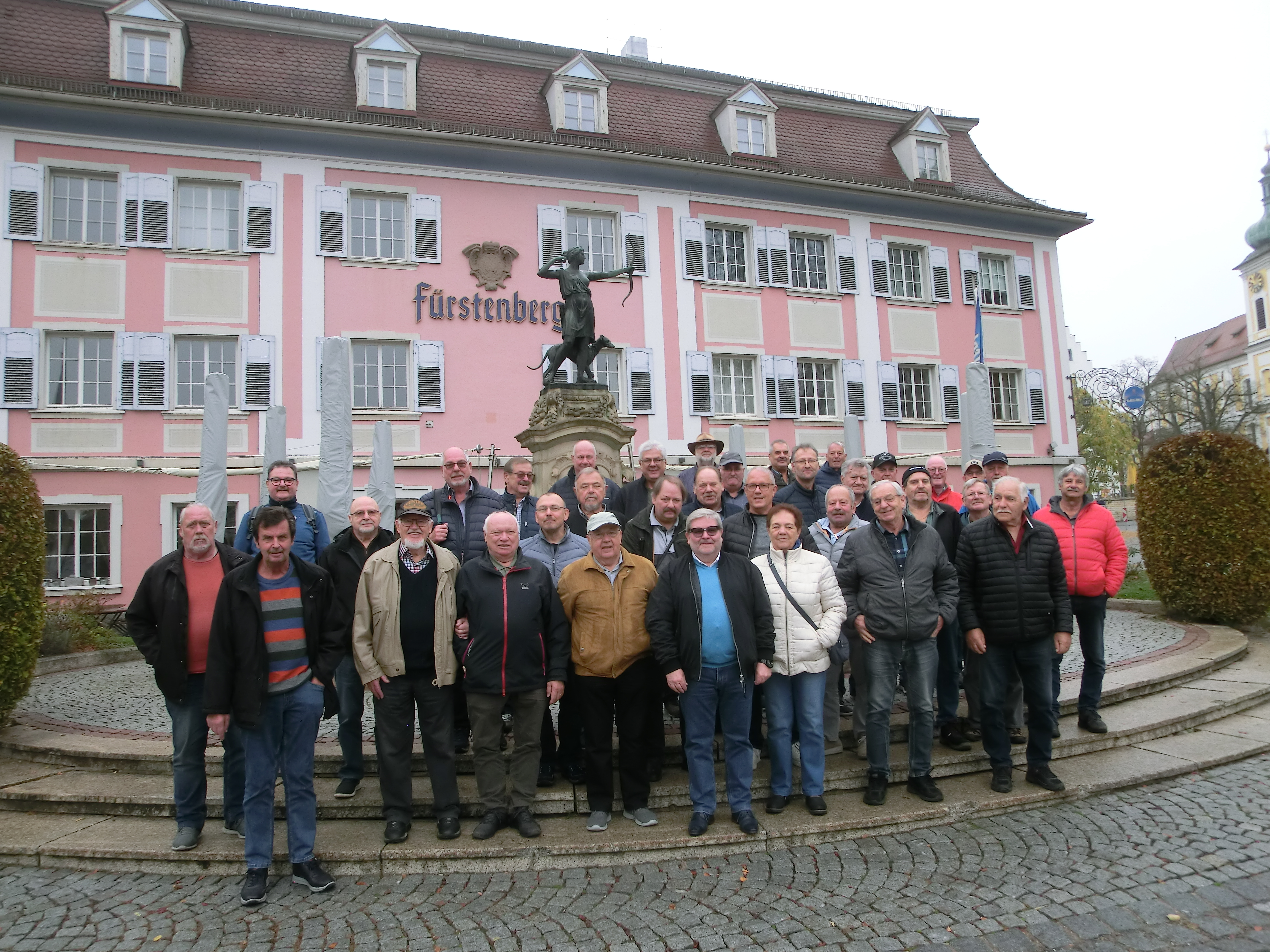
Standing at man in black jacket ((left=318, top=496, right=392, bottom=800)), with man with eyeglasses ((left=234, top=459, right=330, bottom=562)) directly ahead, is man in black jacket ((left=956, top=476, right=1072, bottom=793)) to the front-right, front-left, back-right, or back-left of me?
back-right

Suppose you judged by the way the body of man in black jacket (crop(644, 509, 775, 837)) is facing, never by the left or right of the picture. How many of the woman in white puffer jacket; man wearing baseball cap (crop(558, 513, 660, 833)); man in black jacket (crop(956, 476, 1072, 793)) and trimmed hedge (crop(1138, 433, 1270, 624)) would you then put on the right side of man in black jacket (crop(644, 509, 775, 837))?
1

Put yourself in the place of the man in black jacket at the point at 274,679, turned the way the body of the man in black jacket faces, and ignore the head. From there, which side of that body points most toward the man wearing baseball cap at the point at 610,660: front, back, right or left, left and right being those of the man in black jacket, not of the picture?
left

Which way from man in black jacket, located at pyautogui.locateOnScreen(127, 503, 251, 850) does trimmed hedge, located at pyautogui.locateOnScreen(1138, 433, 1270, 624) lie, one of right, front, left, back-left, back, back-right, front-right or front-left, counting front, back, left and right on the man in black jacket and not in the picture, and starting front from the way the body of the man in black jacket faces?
left

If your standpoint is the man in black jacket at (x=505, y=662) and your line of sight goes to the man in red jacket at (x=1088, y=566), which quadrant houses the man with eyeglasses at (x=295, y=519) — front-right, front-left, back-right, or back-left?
back-left

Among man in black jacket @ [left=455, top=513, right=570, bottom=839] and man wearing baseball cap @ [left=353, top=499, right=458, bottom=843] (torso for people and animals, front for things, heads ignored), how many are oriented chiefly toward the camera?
2

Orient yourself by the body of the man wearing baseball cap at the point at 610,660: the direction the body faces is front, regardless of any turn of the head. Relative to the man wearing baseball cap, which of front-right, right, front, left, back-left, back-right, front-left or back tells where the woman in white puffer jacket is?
left

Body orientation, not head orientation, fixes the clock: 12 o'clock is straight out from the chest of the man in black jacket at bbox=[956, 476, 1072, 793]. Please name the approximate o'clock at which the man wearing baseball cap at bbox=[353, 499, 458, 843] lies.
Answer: The man wearing baseball cap is roughly at 2 o'clock from the man in black jacket.

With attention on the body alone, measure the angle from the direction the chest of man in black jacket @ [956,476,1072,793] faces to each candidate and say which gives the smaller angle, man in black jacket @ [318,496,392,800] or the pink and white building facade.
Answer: the man in black jacket

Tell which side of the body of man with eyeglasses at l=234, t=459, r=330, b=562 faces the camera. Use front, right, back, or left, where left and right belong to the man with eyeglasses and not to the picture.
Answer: front
